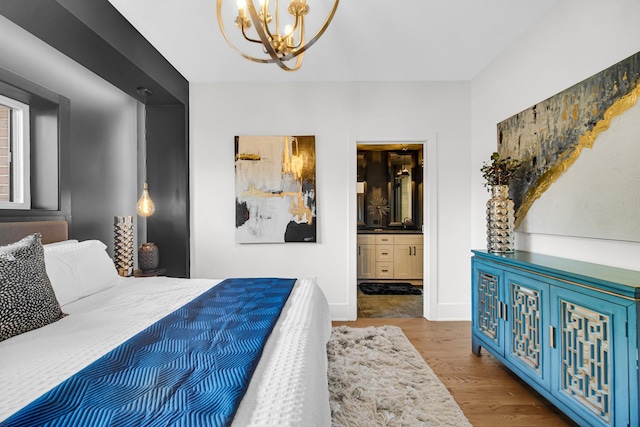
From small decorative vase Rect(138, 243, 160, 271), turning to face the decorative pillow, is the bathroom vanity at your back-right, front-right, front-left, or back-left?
back-left

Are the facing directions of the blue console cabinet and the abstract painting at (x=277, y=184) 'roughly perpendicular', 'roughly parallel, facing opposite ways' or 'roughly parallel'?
roughly perpendicular

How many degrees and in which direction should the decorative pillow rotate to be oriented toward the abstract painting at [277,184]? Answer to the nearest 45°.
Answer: approximately 90° to its left

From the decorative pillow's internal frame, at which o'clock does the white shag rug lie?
The white shag rug is roughly at 11 o'clock from the decorative pillow.

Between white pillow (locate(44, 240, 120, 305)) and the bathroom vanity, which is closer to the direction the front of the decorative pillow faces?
the bathroom vanity

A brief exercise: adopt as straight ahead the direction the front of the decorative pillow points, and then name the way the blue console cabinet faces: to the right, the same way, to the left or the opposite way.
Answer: the opposite way

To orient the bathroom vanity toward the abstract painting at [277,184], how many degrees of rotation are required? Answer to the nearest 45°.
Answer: approximately 45° to its right
